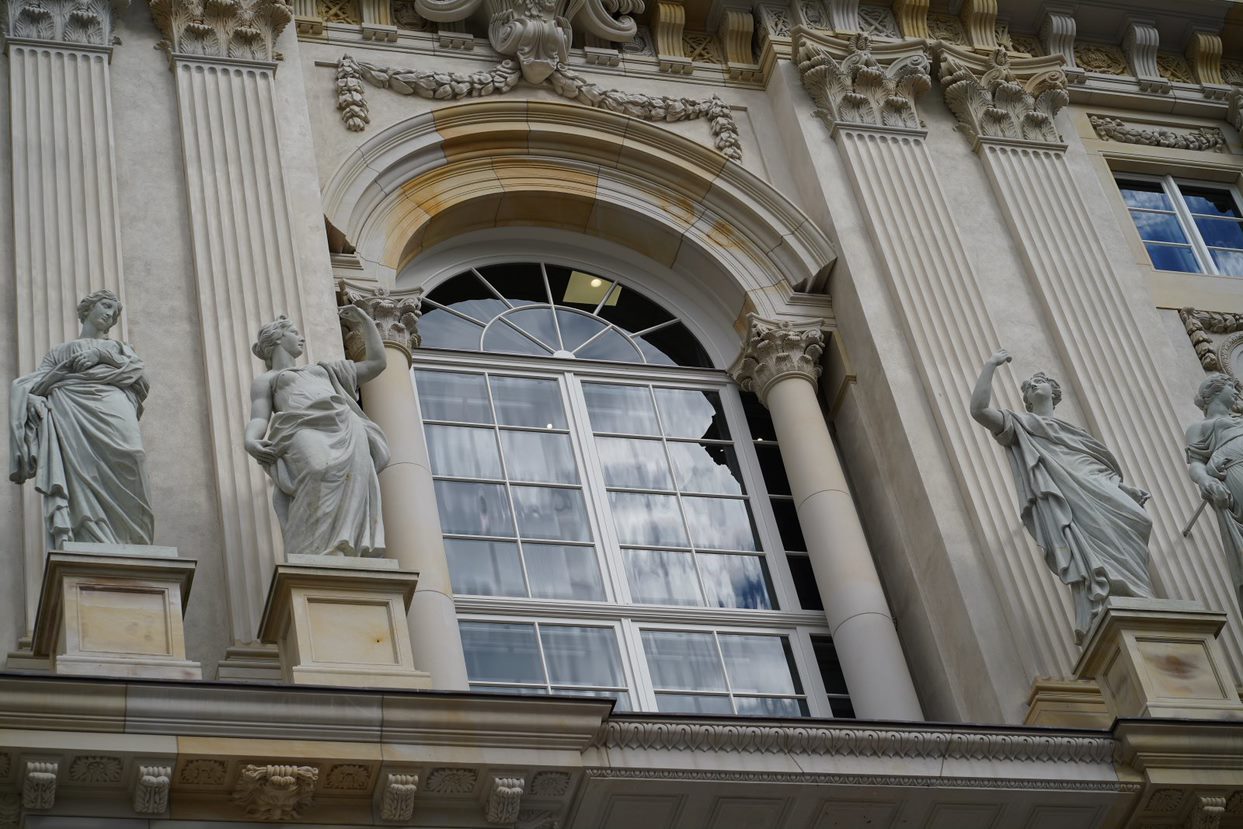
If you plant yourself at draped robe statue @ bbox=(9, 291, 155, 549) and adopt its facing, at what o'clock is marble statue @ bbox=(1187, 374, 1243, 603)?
The marble statue is roughly at 9 o'clock from the draped robe statue.

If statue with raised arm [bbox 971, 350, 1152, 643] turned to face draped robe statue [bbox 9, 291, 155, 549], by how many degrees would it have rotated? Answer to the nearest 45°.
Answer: approximately 45° to its right

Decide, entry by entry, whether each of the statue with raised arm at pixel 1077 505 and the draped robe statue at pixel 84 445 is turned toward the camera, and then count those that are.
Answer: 2

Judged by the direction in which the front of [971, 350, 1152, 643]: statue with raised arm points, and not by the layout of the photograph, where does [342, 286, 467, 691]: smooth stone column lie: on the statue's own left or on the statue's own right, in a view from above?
on the statue's own right

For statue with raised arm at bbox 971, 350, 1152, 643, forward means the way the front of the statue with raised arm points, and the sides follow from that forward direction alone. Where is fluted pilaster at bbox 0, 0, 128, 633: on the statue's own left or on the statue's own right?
on the statue's own right

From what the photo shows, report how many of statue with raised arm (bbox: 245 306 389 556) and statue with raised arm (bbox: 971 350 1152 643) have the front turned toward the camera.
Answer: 2

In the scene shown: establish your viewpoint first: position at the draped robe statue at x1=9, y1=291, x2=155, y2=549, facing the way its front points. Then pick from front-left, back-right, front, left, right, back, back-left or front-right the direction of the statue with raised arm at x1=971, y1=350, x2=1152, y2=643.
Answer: left

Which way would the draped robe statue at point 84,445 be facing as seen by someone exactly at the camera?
facing the viewer

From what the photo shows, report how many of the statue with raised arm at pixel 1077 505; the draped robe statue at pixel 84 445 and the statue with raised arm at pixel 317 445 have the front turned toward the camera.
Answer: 3

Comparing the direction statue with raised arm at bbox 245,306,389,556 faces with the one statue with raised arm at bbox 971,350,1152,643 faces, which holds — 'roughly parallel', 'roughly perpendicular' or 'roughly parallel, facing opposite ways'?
roughly parallel

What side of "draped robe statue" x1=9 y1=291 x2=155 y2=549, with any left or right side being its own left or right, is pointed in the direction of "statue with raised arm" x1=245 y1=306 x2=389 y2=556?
left

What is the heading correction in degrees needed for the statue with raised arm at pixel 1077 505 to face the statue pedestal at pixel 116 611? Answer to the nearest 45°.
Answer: approximately 45° to its right

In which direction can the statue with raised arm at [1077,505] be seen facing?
toward the camera
